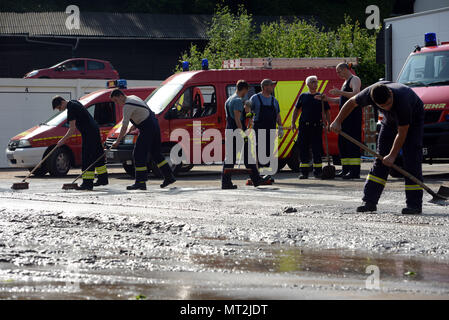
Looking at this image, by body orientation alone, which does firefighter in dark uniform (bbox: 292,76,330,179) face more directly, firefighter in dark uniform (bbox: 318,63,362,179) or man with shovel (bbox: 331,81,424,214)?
the man with shovel

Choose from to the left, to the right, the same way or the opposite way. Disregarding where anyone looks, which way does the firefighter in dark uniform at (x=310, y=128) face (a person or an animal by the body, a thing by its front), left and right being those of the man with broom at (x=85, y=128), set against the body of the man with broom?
to the left

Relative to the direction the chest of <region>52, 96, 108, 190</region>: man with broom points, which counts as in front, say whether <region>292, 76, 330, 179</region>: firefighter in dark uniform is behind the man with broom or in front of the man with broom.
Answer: behind

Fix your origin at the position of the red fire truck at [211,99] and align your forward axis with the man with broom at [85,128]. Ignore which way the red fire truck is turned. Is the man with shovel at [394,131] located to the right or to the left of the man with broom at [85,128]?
left

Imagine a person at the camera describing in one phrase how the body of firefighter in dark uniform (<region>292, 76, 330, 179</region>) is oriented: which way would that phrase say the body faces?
toward the camera

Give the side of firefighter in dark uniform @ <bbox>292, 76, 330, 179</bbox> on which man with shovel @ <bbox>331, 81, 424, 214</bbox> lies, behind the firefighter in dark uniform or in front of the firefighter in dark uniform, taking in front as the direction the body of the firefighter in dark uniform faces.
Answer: in front

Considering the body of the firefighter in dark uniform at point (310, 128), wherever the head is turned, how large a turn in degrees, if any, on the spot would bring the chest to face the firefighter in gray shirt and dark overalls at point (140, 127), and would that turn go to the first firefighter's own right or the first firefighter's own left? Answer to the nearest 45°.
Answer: approximately 45° to the first firefighter's own right

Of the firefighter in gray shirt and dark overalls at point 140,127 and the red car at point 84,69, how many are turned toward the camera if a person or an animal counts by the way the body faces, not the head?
0

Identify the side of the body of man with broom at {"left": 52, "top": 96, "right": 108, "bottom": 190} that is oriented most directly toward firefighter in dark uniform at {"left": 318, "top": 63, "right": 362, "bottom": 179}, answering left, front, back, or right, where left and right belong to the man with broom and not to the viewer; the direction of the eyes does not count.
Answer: back

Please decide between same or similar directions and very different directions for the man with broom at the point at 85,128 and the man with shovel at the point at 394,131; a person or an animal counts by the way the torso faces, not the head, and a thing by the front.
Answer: same or similar directions

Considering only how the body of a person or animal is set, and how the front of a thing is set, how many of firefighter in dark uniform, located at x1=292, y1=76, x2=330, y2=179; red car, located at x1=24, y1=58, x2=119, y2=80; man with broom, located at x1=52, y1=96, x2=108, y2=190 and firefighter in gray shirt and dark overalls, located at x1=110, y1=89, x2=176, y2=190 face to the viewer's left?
3

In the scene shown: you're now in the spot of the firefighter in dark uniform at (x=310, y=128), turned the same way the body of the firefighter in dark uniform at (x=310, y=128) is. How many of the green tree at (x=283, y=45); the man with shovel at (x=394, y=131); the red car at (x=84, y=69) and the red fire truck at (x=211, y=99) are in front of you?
1

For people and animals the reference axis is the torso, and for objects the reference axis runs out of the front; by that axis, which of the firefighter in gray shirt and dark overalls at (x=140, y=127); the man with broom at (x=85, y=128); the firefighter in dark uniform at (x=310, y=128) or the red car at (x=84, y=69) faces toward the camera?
the firefighter in dark uniform at (x=310, y=128)

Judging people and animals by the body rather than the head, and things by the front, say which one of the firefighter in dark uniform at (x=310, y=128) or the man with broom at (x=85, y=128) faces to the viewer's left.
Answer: the man with broom

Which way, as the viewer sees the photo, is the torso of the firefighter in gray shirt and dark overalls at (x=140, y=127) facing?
to the viewer's left

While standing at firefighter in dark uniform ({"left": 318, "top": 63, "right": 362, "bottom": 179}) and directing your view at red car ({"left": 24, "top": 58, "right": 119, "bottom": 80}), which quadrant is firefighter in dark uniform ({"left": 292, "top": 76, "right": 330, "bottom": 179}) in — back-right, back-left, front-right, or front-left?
front-left

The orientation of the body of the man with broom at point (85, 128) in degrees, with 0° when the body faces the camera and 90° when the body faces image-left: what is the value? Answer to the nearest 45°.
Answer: approximately 90°

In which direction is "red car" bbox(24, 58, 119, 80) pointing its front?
to the viewer's left

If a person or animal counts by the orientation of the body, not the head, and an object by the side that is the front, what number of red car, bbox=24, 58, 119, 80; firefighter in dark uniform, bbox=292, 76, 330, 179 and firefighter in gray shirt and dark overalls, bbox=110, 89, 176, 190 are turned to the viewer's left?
2
